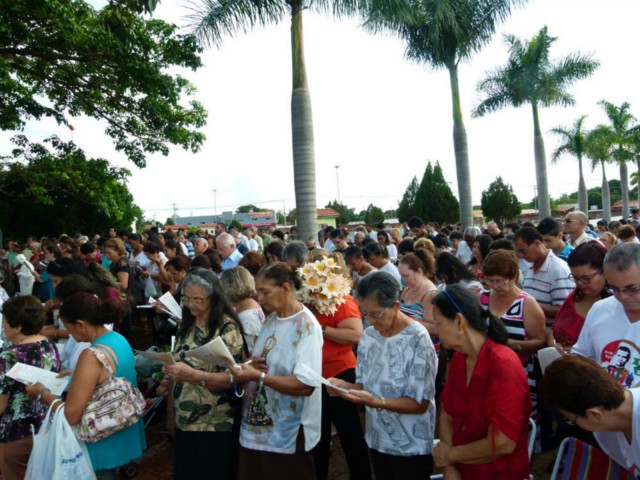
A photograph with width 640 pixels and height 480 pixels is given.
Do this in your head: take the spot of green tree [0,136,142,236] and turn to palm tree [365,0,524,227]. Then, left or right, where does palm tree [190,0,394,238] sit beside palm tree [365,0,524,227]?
right

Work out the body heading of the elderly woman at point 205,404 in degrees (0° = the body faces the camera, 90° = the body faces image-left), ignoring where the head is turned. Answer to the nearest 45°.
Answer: approximately 45°

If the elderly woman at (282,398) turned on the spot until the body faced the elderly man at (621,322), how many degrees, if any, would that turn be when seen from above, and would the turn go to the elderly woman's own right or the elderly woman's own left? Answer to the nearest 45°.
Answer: approximately 135° to the elderly woman's own left

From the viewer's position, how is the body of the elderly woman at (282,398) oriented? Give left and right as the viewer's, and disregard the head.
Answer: facing the viewer and to the left of the viewer

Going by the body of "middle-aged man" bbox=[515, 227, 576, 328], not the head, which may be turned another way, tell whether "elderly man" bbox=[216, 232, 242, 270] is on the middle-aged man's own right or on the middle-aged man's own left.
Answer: on the middle-aged man's own right

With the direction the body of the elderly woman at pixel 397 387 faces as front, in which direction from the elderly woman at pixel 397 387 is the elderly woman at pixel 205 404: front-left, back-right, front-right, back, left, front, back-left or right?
front-right

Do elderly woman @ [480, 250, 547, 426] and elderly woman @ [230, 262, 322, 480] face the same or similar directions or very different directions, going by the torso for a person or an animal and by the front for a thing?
same or similar directions

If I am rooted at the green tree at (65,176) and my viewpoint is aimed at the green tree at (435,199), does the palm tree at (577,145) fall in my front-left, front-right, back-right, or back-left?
front-right

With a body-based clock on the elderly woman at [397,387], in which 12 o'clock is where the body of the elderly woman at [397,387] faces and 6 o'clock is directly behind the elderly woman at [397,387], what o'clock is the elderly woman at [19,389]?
the elderly woman at [19,389] is roughly at 2 o'clock from the elderly woman at [397,387].

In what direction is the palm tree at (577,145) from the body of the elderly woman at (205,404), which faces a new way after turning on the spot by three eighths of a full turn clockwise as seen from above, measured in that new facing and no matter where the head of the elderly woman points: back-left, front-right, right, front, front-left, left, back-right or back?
front-right

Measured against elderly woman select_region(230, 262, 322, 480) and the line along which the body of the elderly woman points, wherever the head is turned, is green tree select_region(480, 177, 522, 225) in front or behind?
behind

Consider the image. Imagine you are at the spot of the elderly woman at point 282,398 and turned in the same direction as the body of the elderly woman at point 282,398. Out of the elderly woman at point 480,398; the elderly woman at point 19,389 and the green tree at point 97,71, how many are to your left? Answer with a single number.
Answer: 1

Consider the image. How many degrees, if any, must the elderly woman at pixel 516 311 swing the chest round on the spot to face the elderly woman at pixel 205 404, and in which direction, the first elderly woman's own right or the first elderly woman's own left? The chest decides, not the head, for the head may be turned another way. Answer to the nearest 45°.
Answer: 0° — they already face them

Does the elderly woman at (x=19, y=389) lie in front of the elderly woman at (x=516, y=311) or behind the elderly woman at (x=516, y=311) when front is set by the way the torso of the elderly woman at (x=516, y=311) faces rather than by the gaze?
in front

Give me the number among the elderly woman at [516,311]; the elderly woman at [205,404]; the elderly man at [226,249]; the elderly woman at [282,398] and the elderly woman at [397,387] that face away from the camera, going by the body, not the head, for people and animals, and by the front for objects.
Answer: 0

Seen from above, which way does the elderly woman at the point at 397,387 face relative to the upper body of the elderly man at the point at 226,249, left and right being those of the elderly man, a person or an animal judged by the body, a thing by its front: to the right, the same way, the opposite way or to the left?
the same way

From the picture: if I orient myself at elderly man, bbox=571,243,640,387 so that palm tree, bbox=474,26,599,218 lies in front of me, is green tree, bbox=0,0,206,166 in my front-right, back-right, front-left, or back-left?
front-left
